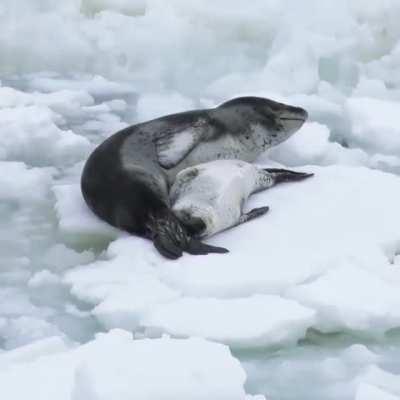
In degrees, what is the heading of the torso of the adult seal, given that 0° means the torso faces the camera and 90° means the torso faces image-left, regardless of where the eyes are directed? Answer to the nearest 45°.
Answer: approximately 270°
